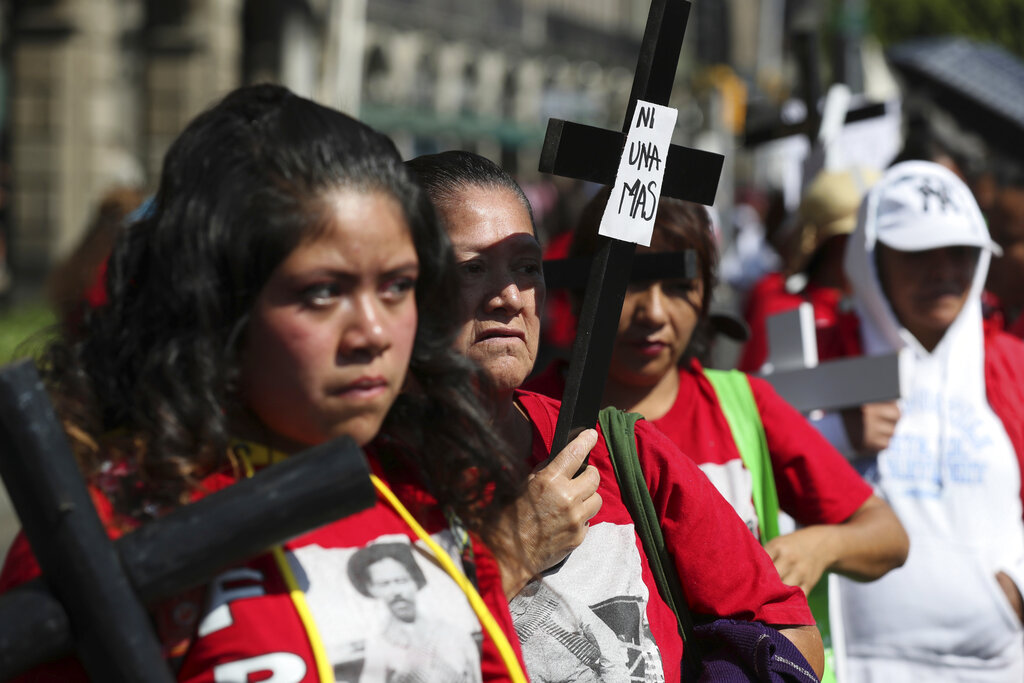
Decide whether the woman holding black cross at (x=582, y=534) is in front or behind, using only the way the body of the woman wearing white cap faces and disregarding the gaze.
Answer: in front

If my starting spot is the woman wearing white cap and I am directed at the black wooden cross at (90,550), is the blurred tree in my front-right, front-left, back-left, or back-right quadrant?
back-right

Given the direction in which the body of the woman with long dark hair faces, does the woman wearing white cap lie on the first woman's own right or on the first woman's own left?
on the first woman's own left

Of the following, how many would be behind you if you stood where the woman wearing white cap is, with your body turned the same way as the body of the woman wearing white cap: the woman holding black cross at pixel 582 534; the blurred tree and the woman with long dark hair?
1

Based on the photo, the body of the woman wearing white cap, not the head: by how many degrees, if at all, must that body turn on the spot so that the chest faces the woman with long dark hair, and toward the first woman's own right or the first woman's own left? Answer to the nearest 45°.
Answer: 0° — they already face them

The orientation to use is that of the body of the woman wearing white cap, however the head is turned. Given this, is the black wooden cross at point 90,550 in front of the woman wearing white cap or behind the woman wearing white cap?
in front

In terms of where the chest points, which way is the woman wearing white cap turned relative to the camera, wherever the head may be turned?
toward the camera

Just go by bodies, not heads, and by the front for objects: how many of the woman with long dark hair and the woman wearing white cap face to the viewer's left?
0

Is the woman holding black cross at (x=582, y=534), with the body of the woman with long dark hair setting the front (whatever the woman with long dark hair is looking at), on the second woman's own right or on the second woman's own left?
on the second woman's own left

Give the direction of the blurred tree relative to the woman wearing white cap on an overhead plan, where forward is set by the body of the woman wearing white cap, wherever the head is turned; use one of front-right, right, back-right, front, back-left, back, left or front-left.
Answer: back
